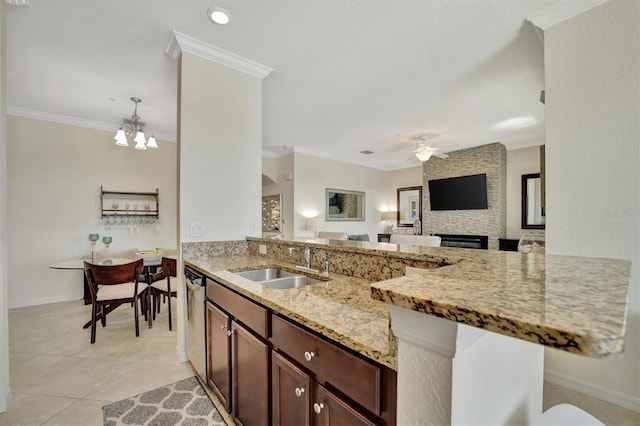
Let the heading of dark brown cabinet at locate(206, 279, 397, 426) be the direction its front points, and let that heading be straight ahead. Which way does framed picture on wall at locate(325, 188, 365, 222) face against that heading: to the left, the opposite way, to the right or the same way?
to the left

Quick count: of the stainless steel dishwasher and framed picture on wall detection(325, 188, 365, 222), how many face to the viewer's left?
1

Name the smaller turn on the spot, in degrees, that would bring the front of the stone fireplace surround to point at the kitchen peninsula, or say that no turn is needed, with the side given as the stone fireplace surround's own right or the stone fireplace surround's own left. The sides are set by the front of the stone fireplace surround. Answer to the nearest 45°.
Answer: approximately 45° to the stone fireplace surround's own left

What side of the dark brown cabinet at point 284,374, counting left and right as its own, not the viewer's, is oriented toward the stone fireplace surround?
back

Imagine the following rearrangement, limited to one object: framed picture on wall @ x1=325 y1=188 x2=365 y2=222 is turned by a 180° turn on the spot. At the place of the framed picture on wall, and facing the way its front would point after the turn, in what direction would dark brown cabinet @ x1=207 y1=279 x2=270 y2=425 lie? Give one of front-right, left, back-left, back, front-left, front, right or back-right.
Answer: back-left

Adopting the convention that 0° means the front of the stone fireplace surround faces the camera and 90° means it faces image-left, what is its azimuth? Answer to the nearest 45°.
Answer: approximately 45°

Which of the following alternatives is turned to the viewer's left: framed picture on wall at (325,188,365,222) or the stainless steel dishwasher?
the stainless steel dishwasher

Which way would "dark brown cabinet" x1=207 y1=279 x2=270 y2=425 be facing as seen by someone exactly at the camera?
facing the viewer and to the left of the viewer

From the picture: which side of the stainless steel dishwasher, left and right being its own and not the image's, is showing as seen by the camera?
left

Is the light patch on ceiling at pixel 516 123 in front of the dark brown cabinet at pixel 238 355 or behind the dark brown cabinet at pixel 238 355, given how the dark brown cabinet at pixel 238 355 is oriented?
behind

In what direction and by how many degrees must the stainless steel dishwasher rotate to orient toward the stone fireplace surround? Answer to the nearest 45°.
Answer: approximately 180°

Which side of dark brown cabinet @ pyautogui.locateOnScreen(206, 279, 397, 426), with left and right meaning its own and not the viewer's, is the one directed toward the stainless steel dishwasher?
right
